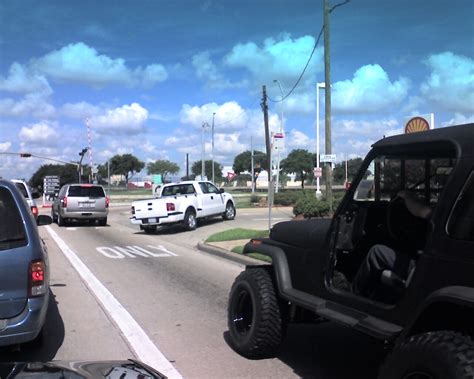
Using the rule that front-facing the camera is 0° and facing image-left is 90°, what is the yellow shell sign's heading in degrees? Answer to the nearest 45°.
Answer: approximately 0°

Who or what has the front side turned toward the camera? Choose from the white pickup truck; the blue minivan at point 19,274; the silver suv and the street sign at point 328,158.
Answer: the street sign

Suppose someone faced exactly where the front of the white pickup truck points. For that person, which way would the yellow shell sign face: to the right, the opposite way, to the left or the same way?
the opposite way

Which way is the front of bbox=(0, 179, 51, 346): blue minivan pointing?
away from the camera

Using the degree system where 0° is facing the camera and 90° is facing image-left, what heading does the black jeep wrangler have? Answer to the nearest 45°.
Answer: approximately 135°

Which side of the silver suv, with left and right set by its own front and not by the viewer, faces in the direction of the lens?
back

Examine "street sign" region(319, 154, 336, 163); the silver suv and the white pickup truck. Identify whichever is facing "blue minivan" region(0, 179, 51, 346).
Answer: the street sign

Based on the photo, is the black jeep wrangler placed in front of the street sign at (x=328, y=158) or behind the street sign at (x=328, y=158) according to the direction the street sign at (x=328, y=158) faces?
in front

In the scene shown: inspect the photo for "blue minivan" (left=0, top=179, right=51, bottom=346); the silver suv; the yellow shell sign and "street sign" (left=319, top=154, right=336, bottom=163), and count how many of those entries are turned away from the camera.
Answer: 2

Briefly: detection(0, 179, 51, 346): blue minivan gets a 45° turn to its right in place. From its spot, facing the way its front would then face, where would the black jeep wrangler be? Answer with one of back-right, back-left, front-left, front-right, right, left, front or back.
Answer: right

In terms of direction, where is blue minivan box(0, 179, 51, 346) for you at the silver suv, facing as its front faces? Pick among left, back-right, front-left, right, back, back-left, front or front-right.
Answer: back

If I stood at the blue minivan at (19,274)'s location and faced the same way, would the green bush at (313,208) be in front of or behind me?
in front

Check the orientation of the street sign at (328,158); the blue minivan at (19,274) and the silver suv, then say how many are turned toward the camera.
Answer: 1

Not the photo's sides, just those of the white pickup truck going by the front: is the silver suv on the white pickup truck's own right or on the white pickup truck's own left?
on the white pickup truck's own left

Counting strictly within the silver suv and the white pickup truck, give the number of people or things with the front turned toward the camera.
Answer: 0

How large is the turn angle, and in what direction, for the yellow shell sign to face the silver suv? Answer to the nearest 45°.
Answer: approximately 90° to its right

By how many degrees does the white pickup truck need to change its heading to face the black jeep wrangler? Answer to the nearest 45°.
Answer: approximately 135° to its right
